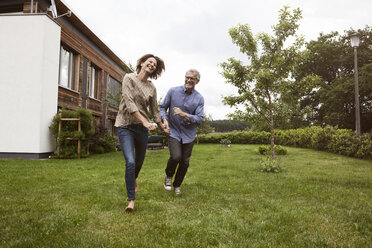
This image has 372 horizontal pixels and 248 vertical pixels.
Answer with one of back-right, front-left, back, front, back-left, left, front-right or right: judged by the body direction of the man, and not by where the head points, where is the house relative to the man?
back-right

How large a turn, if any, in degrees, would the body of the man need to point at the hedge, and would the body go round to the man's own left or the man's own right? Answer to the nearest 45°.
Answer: approximately 135° to the man's own left

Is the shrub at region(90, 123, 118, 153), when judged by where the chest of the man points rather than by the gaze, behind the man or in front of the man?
behind

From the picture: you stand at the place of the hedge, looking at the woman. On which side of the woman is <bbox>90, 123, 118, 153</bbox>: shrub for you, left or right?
right

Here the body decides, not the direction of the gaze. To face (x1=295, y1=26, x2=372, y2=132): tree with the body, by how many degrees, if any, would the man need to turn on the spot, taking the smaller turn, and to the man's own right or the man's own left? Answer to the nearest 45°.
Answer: approximately 135° to the man's own left

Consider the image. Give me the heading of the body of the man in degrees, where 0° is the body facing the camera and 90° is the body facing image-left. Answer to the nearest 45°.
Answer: approximately 0°

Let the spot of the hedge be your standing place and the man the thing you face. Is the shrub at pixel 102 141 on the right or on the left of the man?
right

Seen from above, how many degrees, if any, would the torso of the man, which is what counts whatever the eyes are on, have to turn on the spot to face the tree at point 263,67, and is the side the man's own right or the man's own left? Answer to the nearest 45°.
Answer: approximately 135° to the man's own left
